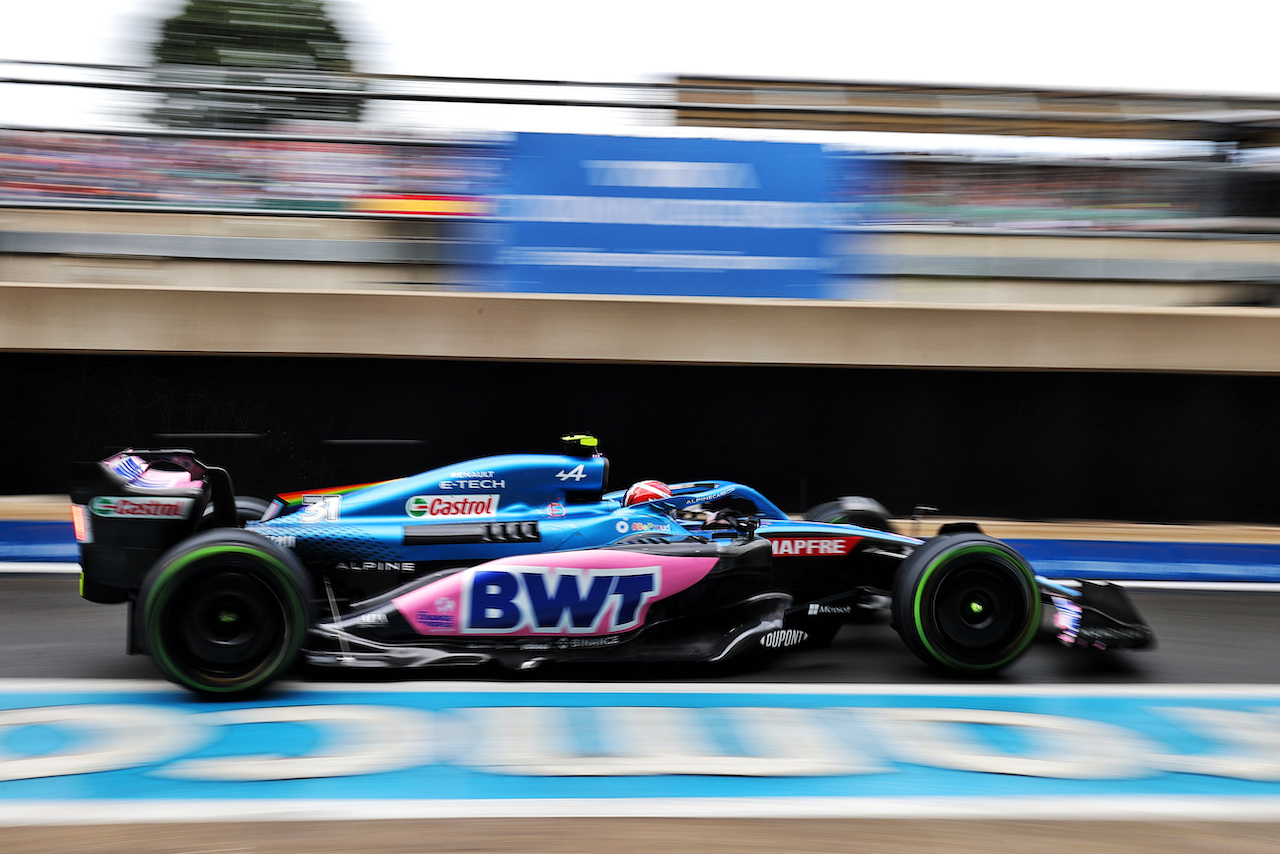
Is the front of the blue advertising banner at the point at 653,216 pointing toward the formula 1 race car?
yes

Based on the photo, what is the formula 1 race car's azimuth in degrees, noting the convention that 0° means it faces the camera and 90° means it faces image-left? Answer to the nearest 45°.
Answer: approximately 270°

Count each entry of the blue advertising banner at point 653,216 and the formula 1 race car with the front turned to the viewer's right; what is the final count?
1

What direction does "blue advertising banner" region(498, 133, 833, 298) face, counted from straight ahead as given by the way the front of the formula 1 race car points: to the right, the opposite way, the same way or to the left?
to the right

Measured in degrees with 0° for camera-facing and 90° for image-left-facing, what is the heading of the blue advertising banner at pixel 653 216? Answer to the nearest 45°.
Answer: approximately 0°

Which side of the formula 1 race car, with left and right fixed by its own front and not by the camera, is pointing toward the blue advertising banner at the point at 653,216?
left
